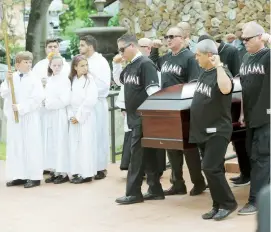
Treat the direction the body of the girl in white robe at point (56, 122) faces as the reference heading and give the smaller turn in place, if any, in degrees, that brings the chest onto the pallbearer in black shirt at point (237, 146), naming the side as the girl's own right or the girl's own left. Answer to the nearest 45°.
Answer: approximately 90° to the girl's own left

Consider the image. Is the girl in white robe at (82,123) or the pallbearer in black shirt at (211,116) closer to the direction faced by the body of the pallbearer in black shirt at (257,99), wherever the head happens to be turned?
the pallbearer in black shirt

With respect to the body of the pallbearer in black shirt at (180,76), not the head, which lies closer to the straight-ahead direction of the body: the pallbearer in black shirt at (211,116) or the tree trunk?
the pallbearer in black shirt

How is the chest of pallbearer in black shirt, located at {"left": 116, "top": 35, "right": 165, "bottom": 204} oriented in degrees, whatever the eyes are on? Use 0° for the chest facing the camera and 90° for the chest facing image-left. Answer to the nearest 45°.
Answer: approximately 45°

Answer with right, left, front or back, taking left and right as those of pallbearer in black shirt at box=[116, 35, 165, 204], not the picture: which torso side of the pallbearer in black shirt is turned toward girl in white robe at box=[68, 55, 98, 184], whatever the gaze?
right

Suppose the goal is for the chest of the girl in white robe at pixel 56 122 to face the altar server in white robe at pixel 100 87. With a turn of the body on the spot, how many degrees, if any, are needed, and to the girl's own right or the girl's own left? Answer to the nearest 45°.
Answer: approximately 135° to the girl's own left

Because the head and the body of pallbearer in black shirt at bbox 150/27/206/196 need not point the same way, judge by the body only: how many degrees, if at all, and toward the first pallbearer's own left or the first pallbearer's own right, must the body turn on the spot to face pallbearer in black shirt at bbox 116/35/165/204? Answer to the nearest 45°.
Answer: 0° — they already face them

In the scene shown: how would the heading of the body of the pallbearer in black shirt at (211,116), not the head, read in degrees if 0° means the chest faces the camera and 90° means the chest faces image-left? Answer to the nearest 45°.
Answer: approximately 45°

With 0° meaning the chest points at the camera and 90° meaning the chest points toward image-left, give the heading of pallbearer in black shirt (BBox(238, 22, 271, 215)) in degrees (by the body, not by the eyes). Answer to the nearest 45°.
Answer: approximately 45°
